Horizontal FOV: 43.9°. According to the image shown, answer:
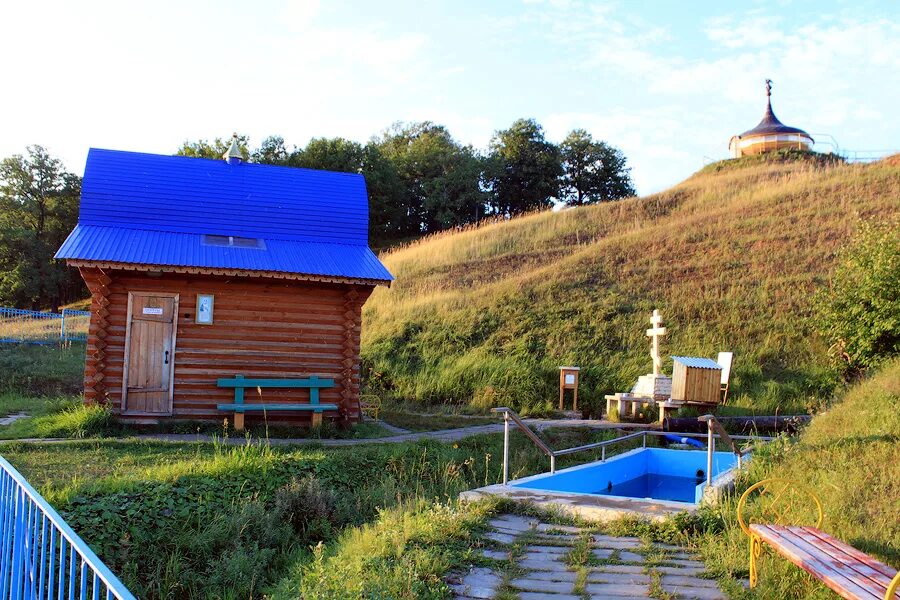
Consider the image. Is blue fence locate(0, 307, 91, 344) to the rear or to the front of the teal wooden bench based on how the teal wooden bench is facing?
to the rear

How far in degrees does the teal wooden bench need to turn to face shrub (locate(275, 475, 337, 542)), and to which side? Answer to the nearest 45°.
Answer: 0° — it already faces it

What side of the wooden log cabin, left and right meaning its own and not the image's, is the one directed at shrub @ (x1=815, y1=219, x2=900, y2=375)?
left

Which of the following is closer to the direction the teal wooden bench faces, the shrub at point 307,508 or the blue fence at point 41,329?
the shrub

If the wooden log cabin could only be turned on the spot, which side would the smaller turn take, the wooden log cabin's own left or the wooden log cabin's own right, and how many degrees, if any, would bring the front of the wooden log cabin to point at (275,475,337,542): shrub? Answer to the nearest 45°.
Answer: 0° — it already faces it

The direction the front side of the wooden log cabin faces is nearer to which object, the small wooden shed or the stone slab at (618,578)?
the stone slab

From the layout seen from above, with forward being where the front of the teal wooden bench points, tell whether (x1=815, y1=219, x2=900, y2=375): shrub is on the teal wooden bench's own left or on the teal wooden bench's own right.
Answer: on the teal wooden bench's own left

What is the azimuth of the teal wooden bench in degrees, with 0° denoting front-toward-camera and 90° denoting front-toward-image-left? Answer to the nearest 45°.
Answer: approximately 0°
